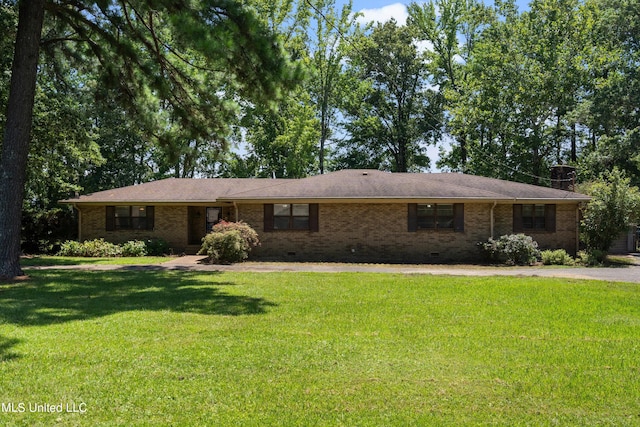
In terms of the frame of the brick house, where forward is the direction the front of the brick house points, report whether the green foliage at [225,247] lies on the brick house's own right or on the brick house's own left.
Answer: on the brick house's own right

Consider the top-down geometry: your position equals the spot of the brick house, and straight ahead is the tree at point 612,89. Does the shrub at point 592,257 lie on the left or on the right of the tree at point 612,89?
right

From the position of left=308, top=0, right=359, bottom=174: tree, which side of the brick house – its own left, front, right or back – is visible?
back

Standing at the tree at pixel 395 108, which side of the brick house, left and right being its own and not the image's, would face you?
back

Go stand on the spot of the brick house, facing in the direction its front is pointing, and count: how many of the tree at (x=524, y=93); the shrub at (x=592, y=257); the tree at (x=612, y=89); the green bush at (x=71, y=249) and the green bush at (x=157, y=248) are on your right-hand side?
2

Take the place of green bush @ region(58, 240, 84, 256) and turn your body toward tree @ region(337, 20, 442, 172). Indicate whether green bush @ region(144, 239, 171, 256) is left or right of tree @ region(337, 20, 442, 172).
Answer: right

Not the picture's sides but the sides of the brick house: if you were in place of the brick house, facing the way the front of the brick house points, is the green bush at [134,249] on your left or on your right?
on your right

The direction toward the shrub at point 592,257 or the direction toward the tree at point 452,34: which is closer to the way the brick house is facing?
the shrub

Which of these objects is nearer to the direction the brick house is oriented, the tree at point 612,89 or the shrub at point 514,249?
the shrub

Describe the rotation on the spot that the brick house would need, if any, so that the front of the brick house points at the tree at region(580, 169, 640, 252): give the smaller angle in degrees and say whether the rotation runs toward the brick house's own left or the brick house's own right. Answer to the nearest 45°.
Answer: approximately 90° to the brick house's own left

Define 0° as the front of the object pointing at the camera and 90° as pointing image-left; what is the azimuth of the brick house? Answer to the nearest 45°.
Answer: approximately 0°

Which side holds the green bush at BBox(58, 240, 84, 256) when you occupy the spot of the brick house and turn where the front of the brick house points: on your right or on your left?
on your right

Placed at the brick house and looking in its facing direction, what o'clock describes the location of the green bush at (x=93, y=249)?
The green bush is roughly at 3 o'clock from the brick house.

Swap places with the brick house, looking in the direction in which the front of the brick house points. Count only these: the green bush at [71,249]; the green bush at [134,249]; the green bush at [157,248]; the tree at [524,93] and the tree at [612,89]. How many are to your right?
3

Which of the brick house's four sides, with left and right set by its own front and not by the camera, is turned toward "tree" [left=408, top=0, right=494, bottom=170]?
back

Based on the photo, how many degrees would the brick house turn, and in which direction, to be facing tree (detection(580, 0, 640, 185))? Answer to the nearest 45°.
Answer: approximately 135° to its left
